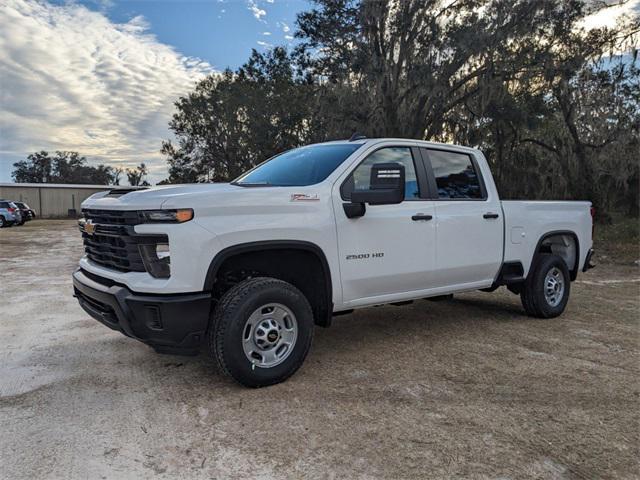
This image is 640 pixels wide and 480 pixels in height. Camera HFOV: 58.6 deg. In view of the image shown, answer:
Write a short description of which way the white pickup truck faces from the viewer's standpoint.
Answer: facing the viewer and to the left of the viewer

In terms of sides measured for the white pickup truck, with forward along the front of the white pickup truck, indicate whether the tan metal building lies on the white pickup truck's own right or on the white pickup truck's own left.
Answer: on the white pickup truck's own right
